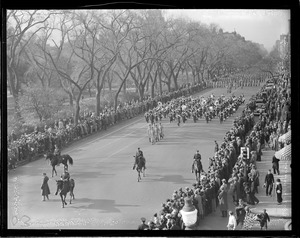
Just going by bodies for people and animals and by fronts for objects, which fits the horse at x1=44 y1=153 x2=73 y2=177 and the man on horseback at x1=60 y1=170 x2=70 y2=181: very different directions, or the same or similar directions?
same or similar directions

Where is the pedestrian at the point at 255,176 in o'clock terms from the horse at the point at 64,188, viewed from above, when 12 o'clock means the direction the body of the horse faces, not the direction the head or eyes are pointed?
The pedestrian is roughly at 8 o'clock from the horse.

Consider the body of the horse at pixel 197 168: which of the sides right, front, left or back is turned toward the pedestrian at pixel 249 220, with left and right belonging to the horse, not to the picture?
front

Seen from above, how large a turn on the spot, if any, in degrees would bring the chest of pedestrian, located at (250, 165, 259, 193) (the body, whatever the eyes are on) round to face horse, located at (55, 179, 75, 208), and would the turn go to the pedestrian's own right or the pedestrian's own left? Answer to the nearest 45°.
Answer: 0° — they already face it

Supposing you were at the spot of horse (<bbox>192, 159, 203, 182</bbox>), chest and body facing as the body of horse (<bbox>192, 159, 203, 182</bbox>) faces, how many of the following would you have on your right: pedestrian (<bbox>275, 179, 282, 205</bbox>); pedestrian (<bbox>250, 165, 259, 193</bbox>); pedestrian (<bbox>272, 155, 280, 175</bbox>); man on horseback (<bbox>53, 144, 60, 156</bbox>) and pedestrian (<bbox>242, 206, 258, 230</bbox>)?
1

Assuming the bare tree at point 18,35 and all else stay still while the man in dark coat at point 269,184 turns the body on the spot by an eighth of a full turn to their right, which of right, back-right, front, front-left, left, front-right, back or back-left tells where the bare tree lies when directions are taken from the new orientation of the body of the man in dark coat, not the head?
front-right

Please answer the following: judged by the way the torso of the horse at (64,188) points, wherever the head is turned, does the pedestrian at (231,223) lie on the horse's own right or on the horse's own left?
on the horse's own left

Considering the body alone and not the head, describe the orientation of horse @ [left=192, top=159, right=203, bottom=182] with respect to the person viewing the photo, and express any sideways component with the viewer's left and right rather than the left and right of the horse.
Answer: facing the viewer

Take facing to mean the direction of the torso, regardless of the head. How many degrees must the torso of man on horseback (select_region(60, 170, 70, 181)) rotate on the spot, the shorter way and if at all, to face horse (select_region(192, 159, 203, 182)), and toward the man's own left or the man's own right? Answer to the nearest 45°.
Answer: approximately 135° to the man's own left

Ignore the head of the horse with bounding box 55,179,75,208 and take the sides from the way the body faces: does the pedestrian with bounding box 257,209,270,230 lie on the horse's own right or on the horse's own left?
on the horse's own left

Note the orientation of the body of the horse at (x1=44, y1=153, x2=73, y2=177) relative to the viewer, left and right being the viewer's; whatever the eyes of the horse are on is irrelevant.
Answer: facing the viewer and to the left of the viewer

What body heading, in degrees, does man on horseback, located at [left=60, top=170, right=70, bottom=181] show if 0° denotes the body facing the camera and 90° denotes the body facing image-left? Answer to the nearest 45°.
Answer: approximately 45°

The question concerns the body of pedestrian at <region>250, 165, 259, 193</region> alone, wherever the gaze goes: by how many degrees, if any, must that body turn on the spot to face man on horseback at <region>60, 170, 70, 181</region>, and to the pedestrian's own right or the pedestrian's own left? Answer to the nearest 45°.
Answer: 0° — they already face them
